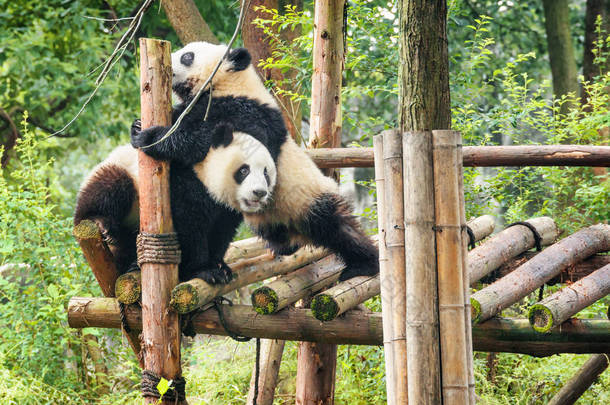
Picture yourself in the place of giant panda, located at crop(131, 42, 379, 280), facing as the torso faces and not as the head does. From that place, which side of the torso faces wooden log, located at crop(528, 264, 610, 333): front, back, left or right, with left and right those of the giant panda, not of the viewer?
back

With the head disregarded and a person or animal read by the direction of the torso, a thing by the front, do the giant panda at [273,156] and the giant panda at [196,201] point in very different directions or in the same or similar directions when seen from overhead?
very different directions

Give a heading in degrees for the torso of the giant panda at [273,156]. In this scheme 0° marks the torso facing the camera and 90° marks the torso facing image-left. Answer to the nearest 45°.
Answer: approximately 90°

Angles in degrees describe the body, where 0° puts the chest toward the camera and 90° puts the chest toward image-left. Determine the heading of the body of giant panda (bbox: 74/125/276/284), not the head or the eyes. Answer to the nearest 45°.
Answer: approximately 270°

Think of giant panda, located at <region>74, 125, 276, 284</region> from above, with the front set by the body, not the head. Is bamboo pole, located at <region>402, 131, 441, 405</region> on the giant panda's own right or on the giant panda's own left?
on the giant panda's own right

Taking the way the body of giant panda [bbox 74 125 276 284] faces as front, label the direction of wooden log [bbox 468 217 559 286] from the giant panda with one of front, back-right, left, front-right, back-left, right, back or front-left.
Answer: front

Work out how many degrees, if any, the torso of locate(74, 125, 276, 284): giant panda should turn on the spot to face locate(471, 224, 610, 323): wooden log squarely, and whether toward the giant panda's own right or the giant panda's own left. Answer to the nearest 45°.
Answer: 0° — it already faces it

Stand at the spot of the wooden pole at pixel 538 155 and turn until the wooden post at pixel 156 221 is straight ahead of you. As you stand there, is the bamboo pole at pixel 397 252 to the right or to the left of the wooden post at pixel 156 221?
left

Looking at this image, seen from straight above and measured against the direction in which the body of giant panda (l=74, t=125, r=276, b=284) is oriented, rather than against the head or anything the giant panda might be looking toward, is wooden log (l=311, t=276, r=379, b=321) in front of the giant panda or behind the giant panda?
in front

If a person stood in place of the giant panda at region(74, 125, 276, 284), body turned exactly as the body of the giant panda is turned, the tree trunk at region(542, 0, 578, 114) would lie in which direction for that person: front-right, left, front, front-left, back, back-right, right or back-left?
front-left

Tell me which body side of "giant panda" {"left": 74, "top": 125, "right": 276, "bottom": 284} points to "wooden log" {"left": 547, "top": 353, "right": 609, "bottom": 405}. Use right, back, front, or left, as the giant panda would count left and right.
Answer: front

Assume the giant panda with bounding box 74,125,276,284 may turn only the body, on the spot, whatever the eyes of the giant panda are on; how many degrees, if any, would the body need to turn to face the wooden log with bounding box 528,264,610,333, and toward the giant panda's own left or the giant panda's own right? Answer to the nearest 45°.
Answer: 0° — it already faces it
